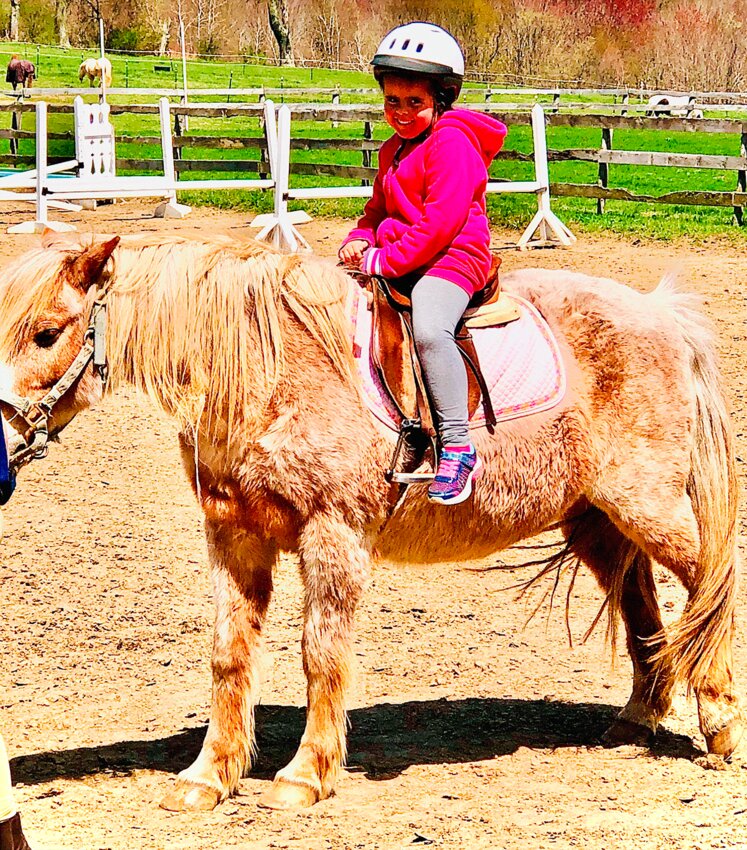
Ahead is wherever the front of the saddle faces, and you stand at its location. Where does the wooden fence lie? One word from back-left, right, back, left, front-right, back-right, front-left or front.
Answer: right

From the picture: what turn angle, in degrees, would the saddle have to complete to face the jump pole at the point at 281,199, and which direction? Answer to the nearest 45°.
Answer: approximately 90° to its right

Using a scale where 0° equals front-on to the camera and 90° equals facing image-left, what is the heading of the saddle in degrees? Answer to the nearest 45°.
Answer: approximately 90°

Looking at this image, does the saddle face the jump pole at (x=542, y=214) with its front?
no
